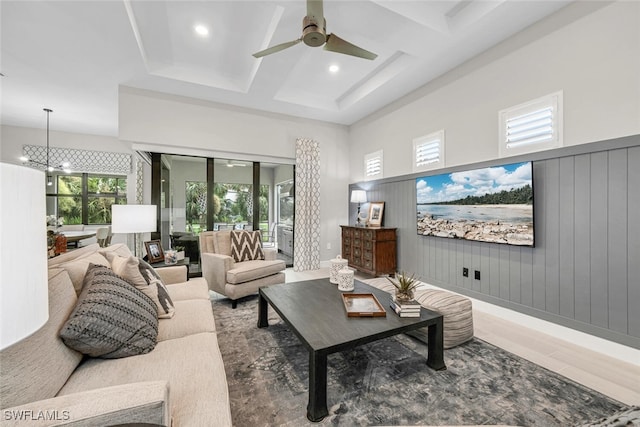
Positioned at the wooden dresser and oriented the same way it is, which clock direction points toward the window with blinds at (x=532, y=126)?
The window with blinds is roughly at 9 o'clock from the wooden dresser.

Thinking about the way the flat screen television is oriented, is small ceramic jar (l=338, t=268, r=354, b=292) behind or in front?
in front

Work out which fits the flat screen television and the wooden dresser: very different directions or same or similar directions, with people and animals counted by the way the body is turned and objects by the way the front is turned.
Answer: same or similar directions

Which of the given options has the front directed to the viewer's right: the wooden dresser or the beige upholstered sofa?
the beige upholstered sofa

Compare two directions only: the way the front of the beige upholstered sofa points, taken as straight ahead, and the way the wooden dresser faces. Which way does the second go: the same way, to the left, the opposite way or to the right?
the opposite way

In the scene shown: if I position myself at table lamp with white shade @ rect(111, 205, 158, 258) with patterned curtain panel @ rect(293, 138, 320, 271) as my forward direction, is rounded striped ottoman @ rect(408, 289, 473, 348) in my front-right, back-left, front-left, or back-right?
front-right

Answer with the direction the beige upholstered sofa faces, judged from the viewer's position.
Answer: facing to the right of the viewer

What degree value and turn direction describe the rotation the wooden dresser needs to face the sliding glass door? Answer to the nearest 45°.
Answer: approximately 45° to its right

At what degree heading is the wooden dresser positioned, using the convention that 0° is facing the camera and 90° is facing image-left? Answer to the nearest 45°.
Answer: approximately 45°

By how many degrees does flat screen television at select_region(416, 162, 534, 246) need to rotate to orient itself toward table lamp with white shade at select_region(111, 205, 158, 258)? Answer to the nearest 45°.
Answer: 0° — it already faces it

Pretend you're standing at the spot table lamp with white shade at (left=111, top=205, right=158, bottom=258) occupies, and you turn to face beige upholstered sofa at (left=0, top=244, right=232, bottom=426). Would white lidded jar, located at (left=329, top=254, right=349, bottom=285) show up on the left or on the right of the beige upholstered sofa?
left

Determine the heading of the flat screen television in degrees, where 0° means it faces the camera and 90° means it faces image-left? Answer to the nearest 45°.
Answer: approximately 45°

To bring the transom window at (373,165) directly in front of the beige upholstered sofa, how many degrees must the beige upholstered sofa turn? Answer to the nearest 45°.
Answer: approximately 45° to its left

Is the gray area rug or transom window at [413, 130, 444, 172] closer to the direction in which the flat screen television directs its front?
the gray area rug

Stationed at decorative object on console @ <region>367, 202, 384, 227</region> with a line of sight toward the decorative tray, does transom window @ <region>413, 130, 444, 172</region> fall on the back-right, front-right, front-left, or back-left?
front-left

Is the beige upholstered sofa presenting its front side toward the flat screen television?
yes
